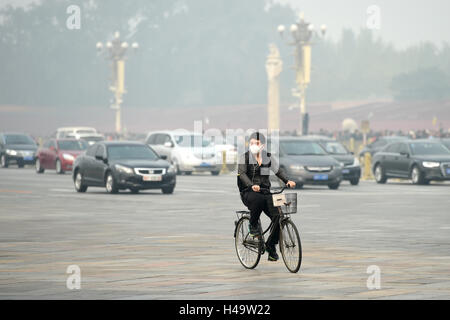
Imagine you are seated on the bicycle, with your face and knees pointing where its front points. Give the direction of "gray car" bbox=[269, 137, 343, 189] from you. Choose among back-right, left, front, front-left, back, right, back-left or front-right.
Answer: back-left

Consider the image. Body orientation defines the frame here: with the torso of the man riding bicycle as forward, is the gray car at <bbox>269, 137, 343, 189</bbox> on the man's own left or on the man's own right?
on the man's own left

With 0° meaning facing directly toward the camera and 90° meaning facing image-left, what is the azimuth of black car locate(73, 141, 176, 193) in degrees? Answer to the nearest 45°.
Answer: approximately 315°

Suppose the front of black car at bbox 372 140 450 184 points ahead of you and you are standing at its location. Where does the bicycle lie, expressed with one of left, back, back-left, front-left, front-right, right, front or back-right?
front-right

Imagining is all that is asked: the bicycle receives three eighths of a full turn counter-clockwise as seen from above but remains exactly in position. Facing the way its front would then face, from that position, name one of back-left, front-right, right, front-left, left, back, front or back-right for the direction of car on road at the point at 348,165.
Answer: front

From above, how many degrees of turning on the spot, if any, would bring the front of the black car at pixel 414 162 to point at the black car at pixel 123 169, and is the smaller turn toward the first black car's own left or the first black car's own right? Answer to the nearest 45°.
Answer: approximately 90° to the first black car's own right

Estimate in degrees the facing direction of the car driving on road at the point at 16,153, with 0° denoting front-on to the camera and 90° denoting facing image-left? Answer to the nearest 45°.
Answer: approximately 315°
